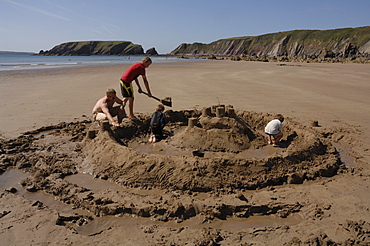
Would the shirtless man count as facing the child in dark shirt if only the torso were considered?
yes

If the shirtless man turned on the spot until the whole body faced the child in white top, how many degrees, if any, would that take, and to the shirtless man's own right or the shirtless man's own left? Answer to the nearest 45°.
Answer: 0° — they already face them

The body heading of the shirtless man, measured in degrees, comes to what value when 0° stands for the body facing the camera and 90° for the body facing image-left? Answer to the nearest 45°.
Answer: approximately 315°
